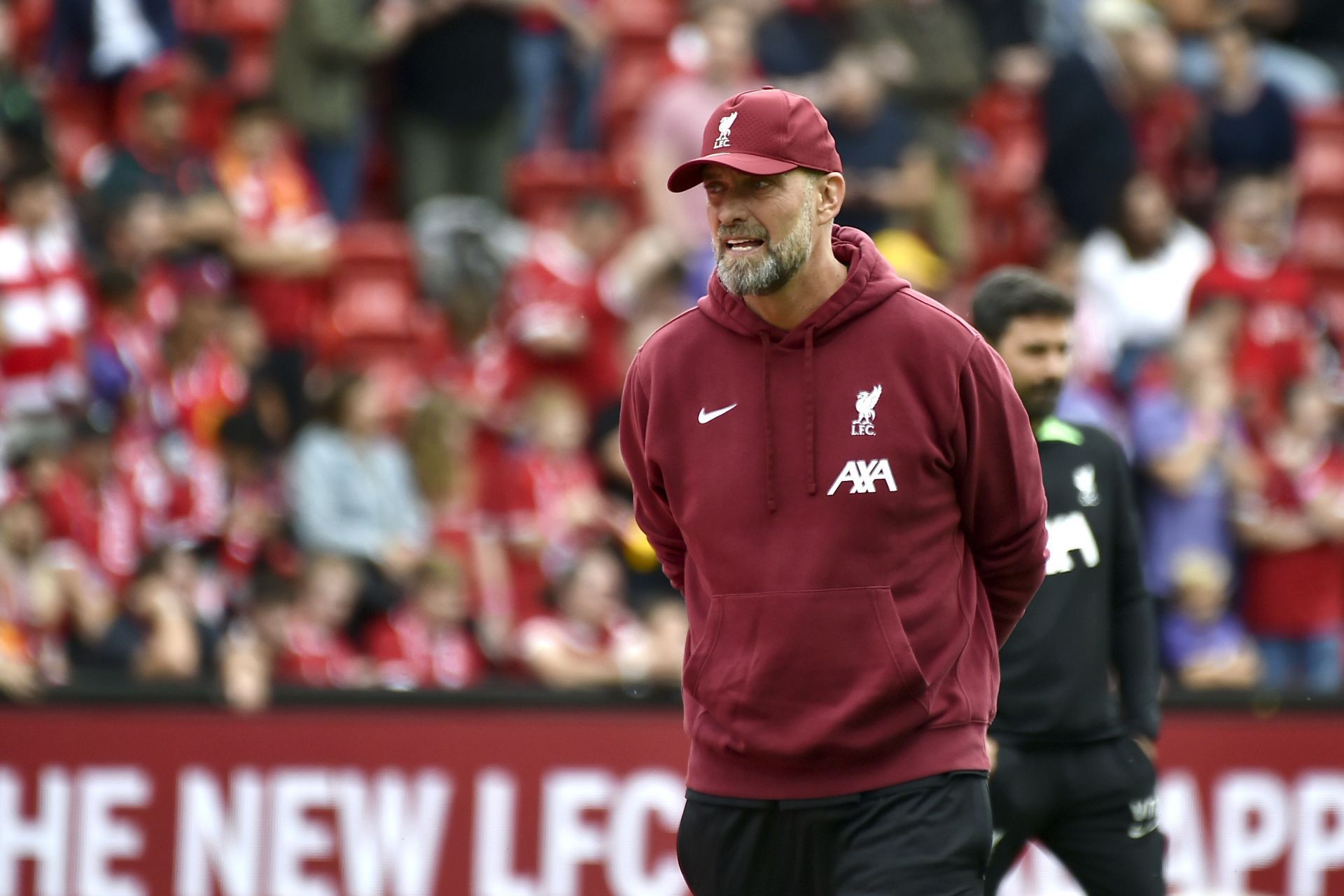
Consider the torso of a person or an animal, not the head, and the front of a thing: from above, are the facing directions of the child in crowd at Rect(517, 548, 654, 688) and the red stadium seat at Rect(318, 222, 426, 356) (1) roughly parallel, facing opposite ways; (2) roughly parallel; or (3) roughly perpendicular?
roughly parallel

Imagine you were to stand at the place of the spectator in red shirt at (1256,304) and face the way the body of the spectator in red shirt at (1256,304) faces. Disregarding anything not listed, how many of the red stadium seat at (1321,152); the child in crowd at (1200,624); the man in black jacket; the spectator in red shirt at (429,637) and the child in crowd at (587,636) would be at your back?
1

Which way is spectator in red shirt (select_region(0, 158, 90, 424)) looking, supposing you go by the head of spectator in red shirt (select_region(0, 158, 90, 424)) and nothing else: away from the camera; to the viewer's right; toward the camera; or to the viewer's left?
toward the camera

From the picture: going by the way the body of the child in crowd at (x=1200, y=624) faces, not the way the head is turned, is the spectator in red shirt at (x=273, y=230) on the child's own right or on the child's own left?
on the child's own right

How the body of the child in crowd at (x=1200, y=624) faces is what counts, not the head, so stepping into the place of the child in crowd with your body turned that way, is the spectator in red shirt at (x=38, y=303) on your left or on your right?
on your right

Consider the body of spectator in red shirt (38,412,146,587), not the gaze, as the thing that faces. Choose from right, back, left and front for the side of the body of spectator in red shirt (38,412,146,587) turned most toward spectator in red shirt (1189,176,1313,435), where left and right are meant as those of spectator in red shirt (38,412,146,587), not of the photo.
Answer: left

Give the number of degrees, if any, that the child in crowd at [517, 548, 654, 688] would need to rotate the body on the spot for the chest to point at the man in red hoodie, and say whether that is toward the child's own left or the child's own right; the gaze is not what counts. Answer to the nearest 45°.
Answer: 0° — they already face them

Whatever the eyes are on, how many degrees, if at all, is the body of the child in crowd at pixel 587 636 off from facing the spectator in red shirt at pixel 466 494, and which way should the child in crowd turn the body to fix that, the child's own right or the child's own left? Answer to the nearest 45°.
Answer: approximately 135° to the child's own right

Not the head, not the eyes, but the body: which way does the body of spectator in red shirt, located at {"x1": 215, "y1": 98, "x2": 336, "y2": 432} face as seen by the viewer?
toward the camera

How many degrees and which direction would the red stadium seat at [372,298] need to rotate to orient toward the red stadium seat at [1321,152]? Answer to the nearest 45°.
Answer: approximately 90° to its left

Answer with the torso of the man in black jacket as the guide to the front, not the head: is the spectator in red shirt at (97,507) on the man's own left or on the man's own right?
on the man's own right

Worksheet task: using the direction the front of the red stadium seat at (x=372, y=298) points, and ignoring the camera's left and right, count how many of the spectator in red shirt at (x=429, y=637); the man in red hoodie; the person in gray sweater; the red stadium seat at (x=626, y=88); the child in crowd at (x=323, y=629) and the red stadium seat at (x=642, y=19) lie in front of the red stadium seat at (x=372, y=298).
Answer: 4

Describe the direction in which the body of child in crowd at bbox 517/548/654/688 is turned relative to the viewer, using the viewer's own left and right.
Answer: facing the viewer

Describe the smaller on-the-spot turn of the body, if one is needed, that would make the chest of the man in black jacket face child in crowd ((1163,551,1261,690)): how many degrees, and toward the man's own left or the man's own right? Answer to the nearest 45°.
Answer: approximately 180°

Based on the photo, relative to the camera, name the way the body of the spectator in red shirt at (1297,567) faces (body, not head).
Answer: toward the camera

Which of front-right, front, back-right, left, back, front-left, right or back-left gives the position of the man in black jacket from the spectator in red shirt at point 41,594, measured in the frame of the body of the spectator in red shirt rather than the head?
front-left

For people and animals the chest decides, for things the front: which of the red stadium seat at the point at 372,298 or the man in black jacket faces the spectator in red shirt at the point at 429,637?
the red stadium seat

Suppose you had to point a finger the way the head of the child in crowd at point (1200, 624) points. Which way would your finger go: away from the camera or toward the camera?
toward the camera

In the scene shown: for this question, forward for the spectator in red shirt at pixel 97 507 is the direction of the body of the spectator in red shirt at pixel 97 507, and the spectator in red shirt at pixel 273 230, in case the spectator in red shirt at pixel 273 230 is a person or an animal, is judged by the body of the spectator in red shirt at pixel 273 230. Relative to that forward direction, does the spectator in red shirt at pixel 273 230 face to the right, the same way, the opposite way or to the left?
the same way

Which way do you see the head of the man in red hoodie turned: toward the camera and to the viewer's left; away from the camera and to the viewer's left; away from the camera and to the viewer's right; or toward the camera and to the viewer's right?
toward the camera and to the viewer's left

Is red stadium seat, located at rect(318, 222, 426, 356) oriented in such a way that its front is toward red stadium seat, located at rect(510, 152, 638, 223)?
no
